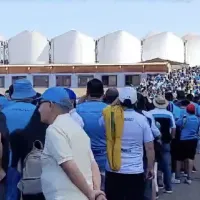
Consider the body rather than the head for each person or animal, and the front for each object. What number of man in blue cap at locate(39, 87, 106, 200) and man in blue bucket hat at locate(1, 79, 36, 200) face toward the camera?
0
